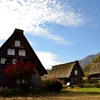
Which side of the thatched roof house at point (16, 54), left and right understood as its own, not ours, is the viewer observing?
front

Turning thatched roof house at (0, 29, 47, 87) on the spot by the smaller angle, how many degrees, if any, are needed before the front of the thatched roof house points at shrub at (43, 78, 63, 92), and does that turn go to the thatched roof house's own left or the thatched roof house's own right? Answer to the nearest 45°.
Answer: approximately 90° to the thatched roof house's own left
